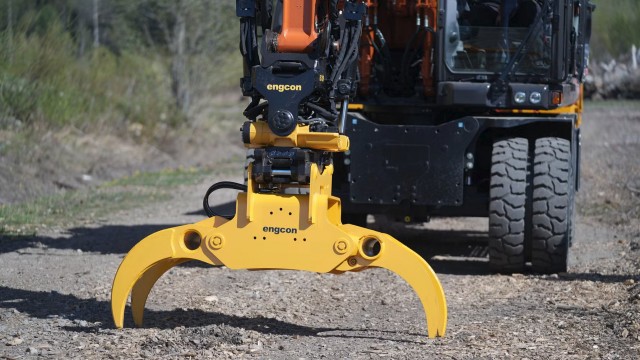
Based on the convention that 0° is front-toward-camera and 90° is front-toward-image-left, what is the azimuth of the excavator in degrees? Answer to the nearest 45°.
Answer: approximately 0°
